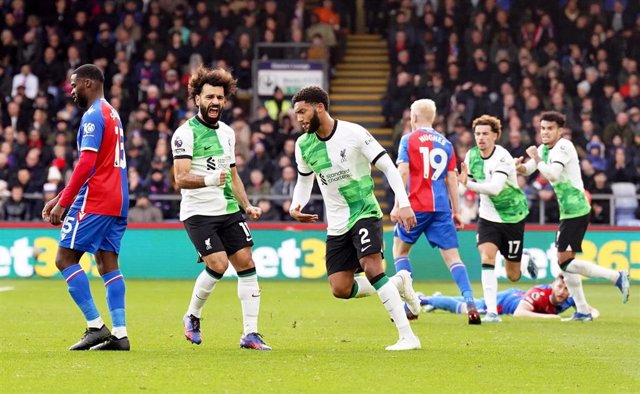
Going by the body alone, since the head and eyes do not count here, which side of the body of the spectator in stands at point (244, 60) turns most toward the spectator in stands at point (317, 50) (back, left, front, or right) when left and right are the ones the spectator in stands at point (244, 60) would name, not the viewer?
left

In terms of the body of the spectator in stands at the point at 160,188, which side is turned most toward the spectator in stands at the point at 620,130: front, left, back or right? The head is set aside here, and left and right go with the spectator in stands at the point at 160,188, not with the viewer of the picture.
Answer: left

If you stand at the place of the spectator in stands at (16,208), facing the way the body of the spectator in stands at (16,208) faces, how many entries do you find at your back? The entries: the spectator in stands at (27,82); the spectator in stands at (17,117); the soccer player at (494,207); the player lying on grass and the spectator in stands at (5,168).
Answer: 3

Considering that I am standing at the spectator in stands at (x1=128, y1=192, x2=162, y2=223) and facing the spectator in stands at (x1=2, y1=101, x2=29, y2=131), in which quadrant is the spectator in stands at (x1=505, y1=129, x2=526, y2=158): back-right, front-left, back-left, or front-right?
back-right

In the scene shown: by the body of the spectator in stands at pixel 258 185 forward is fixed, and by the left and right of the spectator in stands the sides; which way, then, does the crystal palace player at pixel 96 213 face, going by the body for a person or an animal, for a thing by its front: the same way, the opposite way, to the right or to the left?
to the right

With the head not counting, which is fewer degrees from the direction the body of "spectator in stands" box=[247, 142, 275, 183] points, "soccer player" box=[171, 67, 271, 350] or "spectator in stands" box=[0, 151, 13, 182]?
the soccer player

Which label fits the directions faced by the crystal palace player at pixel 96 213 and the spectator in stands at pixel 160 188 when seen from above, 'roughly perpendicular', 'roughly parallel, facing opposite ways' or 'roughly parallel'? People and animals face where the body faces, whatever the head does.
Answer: roughly perpendicular

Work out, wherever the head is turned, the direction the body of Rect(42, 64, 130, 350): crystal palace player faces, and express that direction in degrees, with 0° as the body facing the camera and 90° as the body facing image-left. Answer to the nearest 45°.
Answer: approximately 90°

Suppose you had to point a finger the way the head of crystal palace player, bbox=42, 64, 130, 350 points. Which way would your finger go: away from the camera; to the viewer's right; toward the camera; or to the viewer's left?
to the viewer's left

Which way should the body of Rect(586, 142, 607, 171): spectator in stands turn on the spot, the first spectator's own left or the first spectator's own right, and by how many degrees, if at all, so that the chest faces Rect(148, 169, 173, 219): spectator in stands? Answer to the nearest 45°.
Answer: approximately 90° to the first spectator's own right
